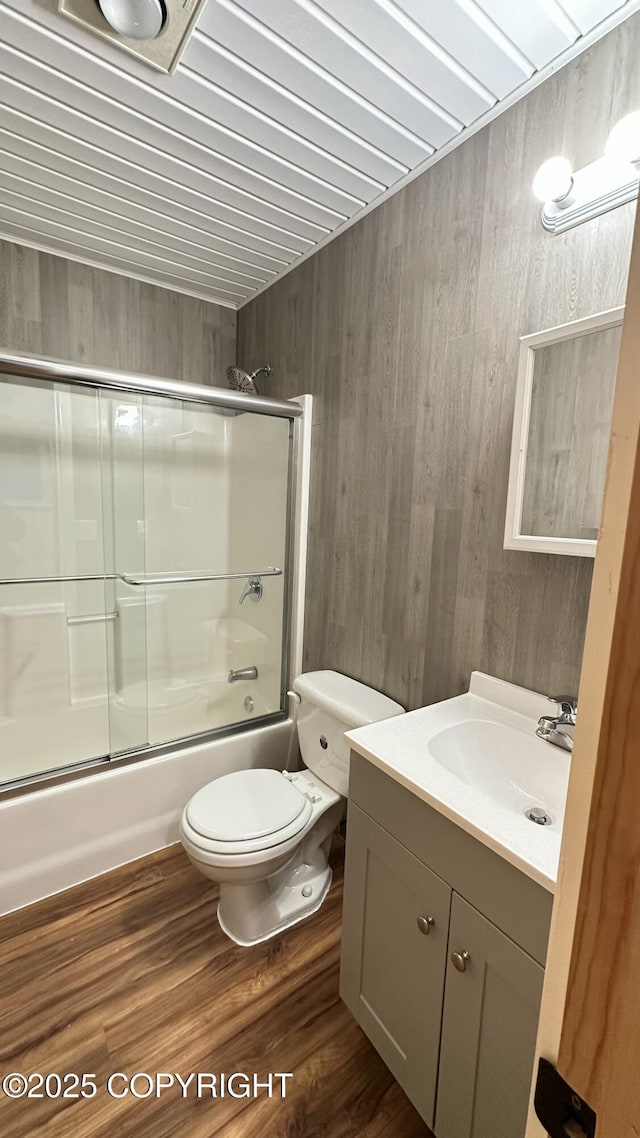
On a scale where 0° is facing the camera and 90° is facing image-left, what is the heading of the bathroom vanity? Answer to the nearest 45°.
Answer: approximately 45°

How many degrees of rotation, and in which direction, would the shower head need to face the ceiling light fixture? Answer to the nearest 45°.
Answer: approximately 45° to its left

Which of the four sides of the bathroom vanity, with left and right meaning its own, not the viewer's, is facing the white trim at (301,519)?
right

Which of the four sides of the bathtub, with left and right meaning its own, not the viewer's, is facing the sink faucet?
front

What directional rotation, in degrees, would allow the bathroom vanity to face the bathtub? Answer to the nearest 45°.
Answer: approximately 45° to its right

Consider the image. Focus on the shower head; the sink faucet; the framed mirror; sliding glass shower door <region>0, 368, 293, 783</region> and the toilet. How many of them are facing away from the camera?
0

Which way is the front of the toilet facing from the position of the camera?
facing the viewer and to the left of the viewer

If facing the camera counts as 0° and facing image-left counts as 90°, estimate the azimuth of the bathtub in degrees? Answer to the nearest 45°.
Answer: approximately 315°

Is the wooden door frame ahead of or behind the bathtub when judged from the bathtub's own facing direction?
ahead

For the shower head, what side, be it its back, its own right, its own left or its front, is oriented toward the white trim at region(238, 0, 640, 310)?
left

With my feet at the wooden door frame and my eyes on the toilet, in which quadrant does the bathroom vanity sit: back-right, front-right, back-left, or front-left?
front-right

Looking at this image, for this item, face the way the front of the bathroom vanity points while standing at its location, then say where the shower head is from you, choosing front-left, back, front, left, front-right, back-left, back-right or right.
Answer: right
